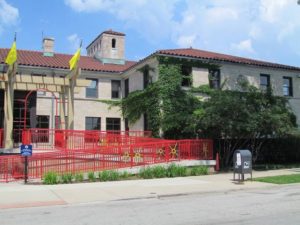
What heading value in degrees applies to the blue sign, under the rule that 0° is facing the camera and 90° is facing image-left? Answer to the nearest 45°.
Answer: approximately 0°

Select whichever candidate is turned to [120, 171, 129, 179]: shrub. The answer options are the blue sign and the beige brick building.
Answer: the beige brick building

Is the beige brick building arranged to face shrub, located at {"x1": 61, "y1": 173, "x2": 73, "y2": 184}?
yes

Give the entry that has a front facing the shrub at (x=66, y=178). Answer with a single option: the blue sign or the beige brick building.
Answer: the beige brick building

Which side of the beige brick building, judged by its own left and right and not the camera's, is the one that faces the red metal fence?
front

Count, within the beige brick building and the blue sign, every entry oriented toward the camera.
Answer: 2

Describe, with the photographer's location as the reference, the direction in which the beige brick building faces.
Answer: facing the viewer

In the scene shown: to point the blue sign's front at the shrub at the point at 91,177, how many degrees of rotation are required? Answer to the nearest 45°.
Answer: approximately 90° to its left

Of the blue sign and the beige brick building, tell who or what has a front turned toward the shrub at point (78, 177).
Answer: the beige brick building

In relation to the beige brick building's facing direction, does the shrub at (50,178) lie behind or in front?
in front

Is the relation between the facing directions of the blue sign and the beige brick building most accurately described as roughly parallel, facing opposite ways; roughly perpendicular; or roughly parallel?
roughly parallel

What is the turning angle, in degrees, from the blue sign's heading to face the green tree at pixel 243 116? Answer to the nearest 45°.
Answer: approximately 90° to its left

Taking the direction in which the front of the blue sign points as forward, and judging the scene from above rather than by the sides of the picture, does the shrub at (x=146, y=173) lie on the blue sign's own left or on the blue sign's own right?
on the blue sign's own left

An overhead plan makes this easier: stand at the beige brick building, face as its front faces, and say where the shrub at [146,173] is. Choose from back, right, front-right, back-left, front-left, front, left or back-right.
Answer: front
